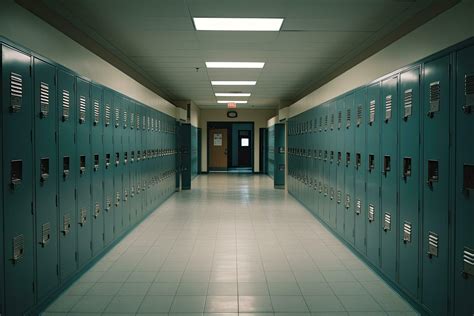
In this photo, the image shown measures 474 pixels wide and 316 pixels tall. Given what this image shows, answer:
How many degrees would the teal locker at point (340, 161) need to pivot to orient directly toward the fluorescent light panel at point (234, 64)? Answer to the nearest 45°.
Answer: approximately 45° to its right

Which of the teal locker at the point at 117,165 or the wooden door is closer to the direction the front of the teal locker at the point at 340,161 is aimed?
the teal locker

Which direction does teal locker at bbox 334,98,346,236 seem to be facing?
to the viewer's left

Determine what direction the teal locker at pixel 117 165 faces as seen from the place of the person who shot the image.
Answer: facing to the right of the viewer

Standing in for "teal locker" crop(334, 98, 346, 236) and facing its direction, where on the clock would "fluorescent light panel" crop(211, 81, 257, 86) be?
The fluorescent light panel is roughly at 2 o'clock from the teal locker.

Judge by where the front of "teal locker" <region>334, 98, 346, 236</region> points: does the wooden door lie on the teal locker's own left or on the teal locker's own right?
on the teal locker's own right

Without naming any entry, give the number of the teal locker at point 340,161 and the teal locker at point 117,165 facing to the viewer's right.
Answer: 1

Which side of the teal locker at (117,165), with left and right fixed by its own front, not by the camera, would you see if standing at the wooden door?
left

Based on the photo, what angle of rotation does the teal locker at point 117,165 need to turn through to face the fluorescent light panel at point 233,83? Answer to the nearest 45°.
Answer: approximately 45° to its left
